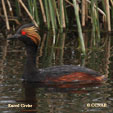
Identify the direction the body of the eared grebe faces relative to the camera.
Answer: to the viewer's left
